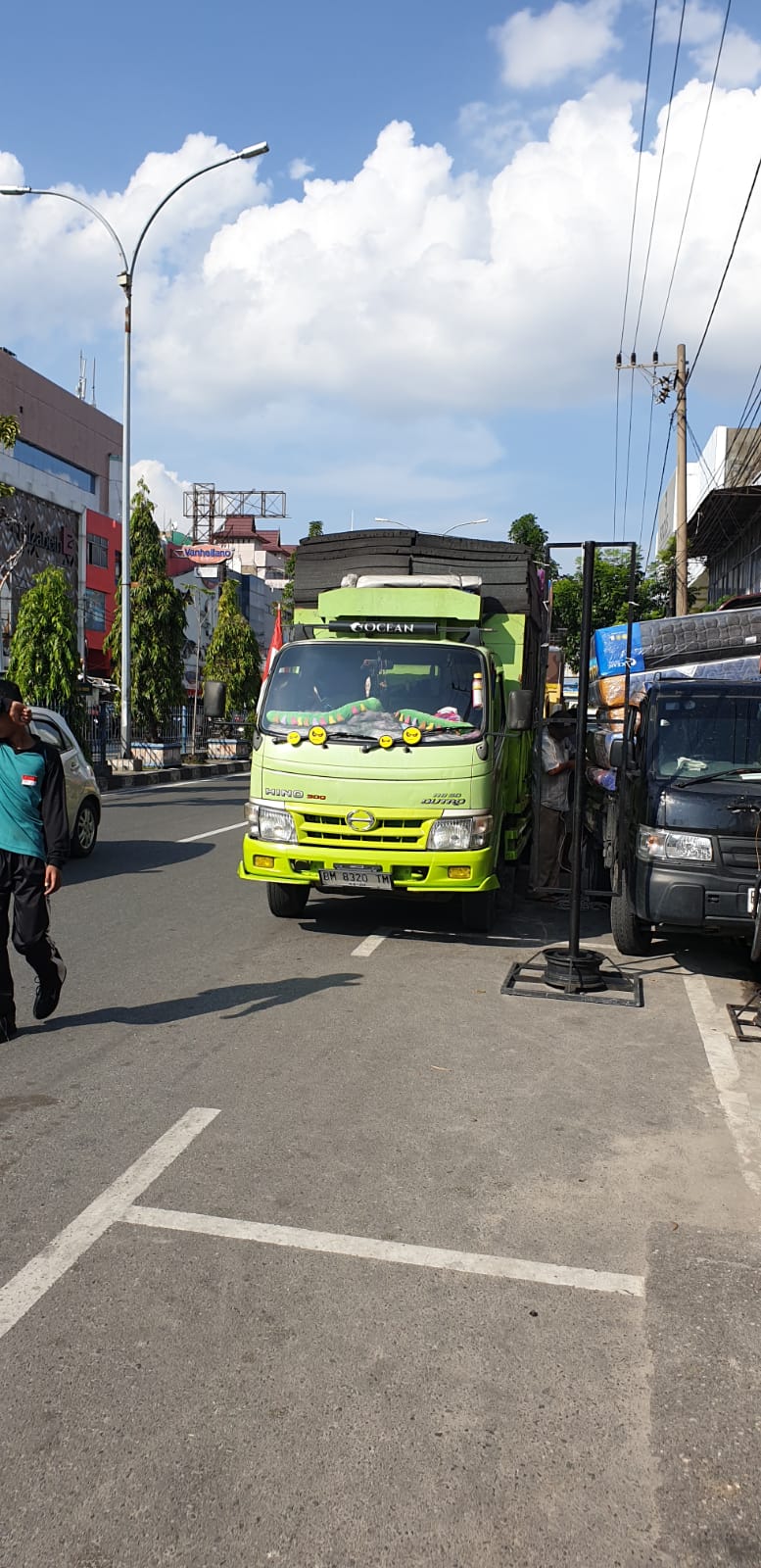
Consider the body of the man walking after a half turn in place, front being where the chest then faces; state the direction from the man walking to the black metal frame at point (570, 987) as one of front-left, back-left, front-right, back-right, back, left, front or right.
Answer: front-right

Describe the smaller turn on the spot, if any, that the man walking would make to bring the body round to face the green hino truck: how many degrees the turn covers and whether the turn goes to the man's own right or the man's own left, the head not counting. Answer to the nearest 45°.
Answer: approximately 180°

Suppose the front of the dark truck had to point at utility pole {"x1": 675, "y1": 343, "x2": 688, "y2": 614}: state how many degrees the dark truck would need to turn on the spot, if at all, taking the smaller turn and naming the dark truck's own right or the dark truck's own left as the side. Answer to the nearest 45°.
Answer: approximately 180°

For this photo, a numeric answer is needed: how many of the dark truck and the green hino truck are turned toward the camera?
2

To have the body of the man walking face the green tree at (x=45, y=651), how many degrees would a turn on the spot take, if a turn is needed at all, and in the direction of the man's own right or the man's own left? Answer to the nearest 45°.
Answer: approximately 135° to the man's own right

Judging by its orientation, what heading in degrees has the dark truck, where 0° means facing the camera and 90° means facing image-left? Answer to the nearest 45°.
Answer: approximately 0°

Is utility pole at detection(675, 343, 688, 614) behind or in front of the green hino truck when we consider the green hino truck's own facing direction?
behind
